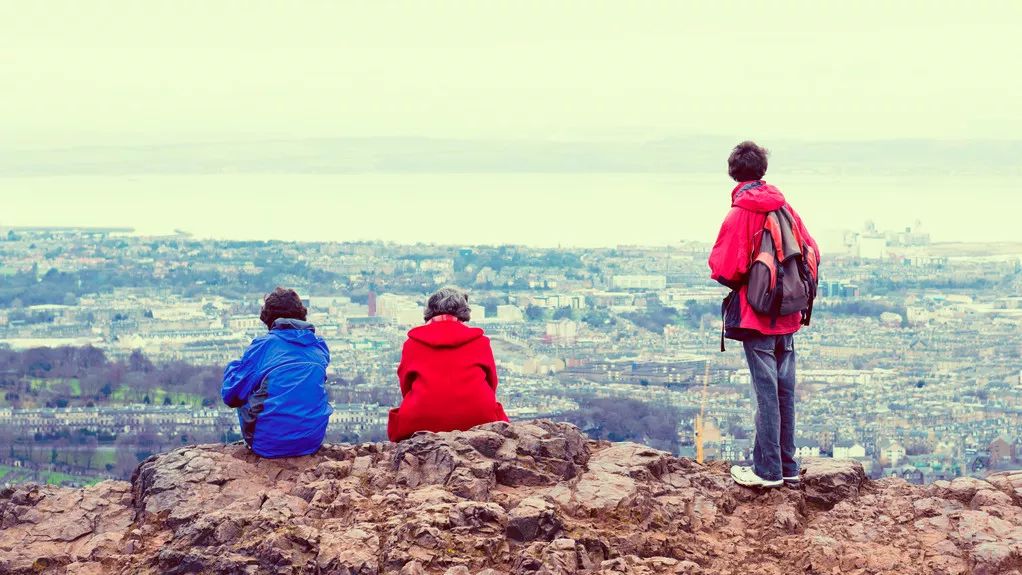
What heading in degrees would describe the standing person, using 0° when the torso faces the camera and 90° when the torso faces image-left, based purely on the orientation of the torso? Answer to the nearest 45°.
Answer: approximately 135°

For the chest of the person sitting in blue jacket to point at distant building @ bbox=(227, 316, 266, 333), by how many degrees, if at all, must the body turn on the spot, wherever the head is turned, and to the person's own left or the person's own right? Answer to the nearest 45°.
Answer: approximately 45° to the person's own right

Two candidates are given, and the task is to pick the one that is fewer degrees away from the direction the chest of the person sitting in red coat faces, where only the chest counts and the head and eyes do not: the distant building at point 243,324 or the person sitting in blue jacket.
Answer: the distant building

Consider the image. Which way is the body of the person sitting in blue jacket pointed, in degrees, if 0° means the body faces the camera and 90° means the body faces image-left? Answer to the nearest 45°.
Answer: approximately 135°

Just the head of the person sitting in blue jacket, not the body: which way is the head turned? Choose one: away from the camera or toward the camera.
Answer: away from the camera

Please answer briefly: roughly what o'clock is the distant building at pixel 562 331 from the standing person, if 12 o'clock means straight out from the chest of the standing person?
The distant building is roughly at 1 o'clock from the standing person.

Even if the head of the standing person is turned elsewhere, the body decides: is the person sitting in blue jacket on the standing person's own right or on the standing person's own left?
on the standing person's own left

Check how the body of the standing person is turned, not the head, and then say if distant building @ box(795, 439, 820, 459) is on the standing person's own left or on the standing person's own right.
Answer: on the standing person's own right

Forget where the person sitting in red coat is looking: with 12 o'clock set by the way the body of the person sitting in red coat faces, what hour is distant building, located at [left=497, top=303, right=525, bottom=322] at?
The distant building is roughly at 12 o'clock from the person sitting in red coat.

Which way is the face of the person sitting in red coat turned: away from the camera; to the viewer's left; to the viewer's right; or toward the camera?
away from the camera

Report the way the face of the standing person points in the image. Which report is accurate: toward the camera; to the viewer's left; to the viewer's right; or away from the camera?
away from the camera

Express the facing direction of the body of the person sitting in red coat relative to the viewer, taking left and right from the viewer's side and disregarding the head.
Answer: facing away from the viewer

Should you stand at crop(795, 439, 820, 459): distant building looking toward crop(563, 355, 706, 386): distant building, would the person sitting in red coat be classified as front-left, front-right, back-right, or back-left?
back-left
